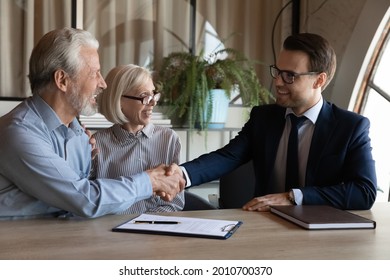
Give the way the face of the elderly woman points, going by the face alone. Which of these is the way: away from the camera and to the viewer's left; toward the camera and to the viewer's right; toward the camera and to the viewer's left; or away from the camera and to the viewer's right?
toward the camera and to the viewer's right

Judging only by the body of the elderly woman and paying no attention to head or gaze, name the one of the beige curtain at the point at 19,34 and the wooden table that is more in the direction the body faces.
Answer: the wooden table

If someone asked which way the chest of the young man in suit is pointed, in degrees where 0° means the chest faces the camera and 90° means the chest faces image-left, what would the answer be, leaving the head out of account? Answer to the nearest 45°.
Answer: approximately 45°

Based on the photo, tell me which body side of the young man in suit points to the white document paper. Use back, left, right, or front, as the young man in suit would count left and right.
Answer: front

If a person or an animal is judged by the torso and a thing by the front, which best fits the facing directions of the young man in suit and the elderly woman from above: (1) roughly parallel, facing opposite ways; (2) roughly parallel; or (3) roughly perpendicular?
roughly perpendicular

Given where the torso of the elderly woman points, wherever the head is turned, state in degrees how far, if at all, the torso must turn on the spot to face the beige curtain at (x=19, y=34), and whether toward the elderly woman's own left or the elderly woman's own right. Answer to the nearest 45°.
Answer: approximately 180°

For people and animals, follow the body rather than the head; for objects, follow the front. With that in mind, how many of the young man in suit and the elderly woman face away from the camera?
0

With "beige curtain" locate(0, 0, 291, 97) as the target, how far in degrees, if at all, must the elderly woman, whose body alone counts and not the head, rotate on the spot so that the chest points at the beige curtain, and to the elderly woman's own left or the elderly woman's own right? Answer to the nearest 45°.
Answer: approximately 135° to the elderly woman's own left
